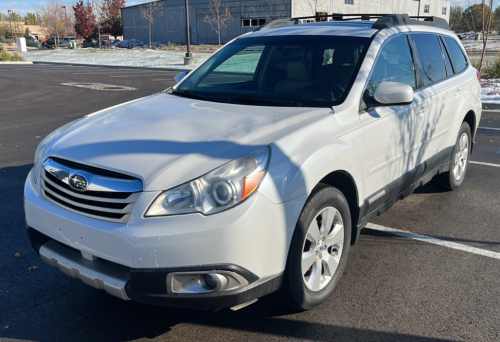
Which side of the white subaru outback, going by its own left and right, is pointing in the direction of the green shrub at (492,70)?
back

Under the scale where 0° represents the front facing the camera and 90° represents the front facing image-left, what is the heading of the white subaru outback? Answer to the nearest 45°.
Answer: approximately 45°
